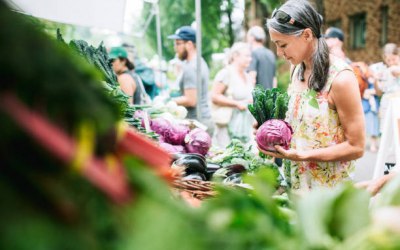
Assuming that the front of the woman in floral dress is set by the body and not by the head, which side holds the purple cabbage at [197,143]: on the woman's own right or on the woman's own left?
on the woman's own right

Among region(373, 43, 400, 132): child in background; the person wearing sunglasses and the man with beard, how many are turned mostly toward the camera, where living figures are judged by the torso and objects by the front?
1

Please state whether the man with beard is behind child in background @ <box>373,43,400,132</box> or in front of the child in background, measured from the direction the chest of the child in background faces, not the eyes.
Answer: in front

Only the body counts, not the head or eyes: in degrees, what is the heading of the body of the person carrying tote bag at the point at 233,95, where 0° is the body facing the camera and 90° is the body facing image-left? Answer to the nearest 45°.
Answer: approximately 315°

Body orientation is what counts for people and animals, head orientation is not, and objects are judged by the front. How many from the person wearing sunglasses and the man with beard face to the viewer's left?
2

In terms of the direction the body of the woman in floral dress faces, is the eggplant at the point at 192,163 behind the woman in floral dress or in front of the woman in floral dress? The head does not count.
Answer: in front

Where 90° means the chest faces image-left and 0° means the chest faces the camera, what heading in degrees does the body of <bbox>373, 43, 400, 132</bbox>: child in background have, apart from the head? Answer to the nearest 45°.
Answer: approximately 0°

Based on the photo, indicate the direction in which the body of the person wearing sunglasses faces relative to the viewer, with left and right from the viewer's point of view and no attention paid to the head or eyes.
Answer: facing to the left of the viewer

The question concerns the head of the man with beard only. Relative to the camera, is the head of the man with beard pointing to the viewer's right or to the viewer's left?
to the viewer's left

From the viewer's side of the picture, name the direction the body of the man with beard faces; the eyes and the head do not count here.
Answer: to the viewer's left

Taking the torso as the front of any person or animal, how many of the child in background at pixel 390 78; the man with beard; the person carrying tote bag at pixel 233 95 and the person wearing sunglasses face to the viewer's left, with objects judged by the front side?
2

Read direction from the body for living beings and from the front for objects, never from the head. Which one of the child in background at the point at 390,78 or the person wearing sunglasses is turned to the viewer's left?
the person wearing sunglasses
